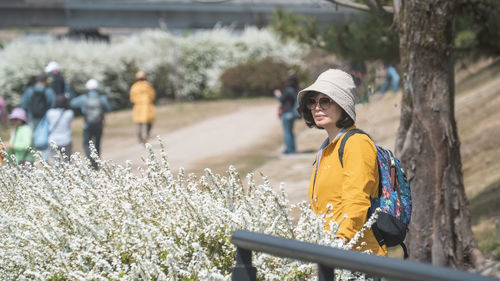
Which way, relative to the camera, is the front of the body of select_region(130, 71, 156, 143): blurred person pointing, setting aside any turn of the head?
away from the camera

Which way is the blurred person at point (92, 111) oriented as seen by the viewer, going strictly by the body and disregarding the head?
away from the camera

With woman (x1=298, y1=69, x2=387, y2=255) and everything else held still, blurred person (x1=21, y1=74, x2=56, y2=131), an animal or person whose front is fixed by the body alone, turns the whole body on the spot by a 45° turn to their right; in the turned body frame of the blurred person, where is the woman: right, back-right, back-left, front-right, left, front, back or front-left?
back-right

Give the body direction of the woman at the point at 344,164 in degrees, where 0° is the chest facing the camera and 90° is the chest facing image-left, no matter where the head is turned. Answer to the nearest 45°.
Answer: approximately 45°

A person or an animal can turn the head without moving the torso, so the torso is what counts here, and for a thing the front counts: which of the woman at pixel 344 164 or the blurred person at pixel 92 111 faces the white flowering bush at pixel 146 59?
the blurred person

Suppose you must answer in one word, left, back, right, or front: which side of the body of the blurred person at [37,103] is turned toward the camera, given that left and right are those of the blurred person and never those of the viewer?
back

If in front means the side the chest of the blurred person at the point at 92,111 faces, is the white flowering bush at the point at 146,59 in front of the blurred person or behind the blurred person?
in front

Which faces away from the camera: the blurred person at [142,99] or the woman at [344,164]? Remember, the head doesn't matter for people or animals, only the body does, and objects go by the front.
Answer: the blurred person

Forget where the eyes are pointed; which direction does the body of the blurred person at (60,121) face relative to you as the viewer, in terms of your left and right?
facing away from the viewer

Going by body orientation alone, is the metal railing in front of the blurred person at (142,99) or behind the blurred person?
behind

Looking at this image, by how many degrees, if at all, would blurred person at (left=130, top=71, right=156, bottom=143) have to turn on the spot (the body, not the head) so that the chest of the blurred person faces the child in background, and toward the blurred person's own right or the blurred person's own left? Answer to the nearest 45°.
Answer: approximately 180°

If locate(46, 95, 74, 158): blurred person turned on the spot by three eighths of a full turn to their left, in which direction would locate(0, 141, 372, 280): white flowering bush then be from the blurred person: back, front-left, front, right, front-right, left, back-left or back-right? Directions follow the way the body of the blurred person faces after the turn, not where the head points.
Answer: front-left
